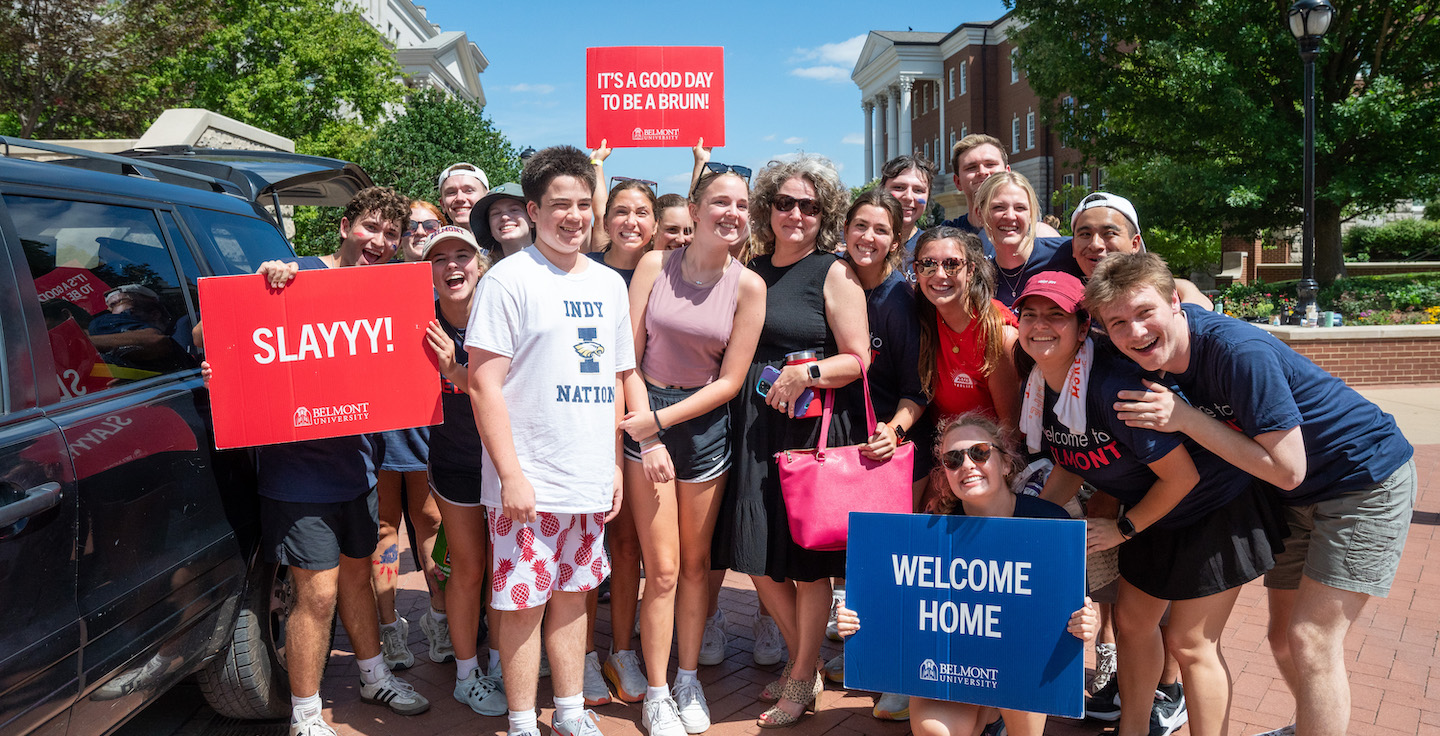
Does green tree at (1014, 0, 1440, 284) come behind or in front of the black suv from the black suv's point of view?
behind

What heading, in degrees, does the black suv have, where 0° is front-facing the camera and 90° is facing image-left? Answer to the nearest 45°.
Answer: approximately 45°

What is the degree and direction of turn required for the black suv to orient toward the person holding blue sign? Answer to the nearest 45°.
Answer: approximately 135° to its left

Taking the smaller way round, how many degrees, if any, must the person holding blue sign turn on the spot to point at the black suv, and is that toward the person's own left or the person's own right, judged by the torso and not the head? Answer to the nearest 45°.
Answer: approximately 45° to the person's own right

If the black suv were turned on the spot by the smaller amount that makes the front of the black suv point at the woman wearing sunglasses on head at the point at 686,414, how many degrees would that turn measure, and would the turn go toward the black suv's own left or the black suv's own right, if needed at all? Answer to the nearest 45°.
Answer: approximately 135° to the black suv's own left

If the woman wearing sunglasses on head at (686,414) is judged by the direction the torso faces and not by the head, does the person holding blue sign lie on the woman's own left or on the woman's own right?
on the woman's own left

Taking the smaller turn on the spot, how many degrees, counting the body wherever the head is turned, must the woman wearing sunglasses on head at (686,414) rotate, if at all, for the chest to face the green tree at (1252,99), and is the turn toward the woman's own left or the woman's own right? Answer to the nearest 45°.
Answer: approximately 135° to the woman's own left

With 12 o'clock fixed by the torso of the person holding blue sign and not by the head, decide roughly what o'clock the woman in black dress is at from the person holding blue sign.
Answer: The woman in black dress is roughly at 4 o'clock from the person holding blue sign.

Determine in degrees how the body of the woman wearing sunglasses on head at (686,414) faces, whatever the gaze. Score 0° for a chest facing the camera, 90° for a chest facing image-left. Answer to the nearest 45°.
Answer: approximately 0°

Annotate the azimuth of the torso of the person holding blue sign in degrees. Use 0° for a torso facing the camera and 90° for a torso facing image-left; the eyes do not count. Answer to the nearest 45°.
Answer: approximately 0°

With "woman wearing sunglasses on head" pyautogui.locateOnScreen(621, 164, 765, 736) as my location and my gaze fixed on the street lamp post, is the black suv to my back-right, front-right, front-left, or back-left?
back-left
